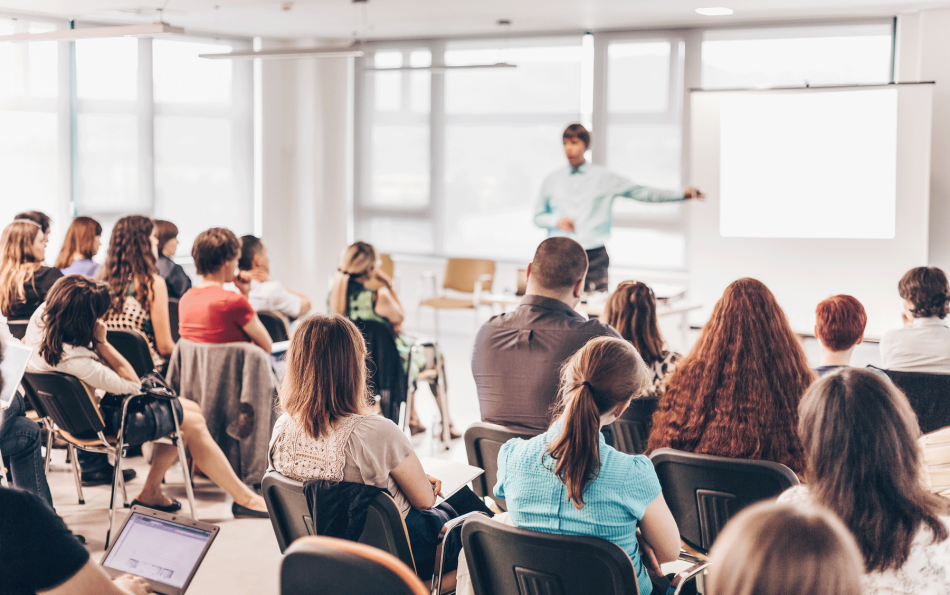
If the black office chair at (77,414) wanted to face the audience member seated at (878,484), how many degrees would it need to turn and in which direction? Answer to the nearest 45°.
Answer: approximately 90° to its right

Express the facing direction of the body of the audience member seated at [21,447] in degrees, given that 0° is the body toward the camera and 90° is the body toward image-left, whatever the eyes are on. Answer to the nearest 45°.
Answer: approximately 270°

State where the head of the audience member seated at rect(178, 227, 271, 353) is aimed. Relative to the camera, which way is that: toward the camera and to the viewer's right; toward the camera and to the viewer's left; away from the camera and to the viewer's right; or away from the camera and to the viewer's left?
away from the camera and to the viewer's right

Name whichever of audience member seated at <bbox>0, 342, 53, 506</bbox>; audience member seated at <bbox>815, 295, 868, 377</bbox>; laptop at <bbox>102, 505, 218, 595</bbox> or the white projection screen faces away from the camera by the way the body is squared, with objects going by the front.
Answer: audience member seated at <bbox>815, 295, 868, 377</bbox>

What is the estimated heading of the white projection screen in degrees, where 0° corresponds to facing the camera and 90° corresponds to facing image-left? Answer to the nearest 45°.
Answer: approximately 0°

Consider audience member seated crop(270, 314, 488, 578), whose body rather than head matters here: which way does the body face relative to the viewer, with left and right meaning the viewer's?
facing away from the viewer and to the right of the viewer

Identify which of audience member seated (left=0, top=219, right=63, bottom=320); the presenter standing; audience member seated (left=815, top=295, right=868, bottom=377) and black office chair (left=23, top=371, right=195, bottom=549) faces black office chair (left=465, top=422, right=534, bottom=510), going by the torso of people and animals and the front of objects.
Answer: the presenter standing

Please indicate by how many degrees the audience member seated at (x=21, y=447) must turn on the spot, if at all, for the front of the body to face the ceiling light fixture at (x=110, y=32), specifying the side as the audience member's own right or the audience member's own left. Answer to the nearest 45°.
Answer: approximately 90° to the audience member's own left

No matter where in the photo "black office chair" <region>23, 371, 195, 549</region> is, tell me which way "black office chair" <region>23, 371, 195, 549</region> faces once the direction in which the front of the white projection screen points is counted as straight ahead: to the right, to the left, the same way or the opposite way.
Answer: the opposite way

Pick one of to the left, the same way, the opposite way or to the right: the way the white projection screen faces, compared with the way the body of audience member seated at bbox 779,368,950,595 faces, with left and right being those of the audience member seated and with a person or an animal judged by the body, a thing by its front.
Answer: the opposite way

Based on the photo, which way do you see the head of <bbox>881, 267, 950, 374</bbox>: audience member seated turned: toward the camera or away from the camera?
away from the camera

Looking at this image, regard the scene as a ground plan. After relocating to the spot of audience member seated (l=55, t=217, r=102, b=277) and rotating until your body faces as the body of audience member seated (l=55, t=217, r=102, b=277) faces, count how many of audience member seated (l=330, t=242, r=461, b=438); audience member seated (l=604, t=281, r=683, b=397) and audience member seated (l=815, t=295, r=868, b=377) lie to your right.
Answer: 3

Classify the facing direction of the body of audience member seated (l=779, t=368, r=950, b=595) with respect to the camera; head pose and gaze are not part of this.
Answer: away from the camera
